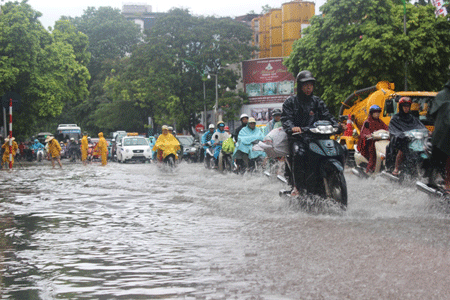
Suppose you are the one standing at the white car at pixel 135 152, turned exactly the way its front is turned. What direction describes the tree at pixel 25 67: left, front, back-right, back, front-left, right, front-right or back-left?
back-right

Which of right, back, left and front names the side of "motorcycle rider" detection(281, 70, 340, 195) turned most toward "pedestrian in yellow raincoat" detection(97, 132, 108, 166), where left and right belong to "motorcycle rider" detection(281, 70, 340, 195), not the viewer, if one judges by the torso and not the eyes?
back

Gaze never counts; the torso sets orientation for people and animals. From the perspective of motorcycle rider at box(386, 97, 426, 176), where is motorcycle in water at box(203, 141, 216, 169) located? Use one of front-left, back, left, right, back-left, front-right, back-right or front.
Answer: back

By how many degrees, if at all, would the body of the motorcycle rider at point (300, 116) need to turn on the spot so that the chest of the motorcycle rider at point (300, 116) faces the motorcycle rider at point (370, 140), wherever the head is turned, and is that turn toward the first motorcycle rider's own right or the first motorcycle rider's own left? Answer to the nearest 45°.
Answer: approximately 135° to the first motorcycle rider's own left

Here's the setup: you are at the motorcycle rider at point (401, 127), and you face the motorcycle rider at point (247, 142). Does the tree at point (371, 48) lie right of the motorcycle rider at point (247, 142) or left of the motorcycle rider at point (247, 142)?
right

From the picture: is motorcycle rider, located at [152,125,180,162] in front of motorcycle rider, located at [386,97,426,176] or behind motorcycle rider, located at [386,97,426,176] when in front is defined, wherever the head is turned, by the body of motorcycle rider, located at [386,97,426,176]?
behind

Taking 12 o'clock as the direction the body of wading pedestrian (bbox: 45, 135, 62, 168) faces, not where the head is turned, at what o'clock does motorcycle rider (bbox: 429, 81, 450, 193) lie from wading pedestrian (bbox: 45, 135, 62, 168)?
motorcycle rider (bbox: 429, 81, 450, 193) is roughly at 10 o'clock from wading pedestrian (bbox: 45, 135, 62, 168).

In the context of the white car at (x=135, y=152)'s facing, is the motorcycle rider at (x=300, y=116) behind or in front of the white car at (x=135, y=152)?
in front

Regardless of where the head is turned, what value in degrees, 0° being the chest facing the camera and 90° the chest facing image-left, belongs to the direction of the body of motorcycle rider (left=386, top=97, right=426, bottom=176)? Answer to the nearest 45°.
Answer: approximately 315°
